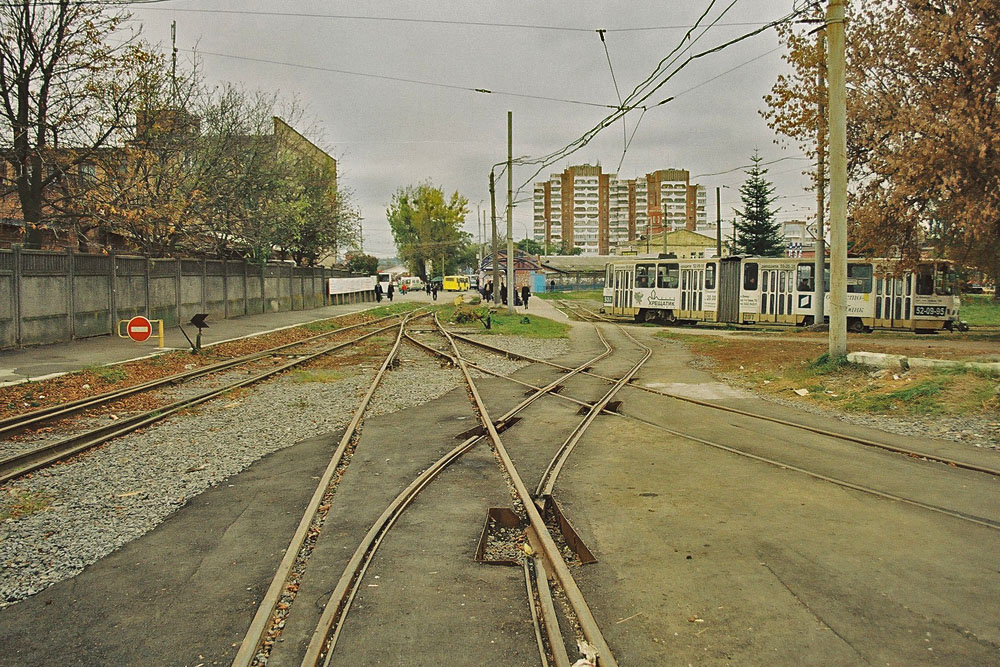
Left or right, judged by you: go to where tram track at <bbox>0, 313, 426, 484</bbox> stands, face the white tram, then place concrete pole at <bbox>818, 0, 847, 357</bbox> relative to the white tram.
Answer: right

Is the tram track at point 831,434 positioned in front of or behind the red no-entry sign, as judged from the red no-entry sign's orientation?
in front

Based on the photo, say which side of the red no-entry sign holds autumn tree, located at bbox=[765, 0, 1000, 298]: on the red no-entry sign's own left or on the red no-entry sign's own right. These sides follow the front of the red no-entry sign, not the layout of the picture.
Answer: on the red no-entry sign's own left

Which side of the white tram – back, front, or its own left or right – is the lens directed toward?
right

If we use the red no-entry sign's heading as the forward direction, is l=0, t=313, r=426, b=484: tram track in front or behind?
in front

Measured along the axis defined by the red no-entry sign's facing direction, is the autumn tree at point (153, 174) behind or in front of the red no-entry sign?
behind

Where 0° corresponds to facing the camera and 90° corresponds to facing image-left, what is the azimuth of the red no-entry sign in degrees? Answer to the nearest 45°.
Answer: approximately 0°
